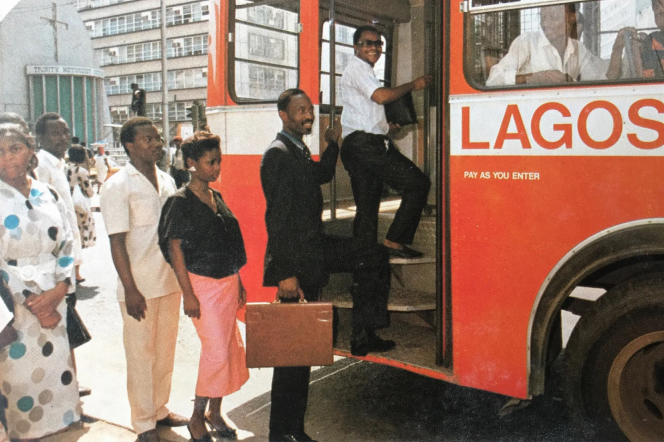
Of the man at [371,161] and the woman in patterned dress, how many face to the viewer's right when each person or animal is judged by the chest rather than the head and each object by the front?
1

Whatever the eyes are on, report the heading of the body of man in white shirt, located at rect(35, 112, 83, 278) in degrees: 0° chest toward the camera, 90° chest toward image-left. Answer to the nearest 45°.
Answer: approximately 315°

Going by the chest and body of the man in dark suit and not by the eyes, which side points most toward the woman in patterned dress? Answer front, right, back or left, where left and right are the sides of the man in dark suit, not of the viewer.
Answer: back

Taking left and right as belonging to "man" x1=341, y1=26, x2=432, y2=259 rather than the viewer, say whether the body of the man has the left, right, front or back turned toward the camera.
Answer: right

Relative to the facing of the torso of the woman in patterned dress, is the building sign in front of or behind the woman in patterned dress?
behind

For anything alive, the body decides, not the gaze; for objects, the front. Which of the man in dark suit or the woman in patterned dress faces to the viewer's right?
the man in dark suit

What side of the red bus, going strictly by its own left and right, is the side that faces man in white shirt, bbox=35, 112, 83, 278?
back

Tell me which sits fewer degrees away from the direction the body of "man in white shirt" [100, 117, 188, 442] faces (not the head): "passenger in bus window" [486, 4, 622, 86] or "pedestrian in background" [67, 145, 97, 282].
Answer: the passenger in bus window

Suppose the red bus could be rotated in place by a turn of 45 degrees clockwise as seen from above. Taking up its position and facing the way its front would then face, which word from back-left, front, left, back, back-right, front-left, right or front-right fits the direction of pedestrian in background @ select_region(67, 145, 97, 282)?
back-right

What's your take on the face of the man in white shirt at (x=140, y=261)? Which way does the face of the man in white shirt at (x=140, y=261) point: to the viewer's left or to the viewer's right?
to the viewer's right

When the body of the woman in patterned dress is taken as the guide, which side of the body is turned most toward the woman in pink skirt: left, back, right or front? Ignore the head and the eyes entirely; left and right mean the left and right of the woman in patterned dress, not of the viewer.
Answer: left
